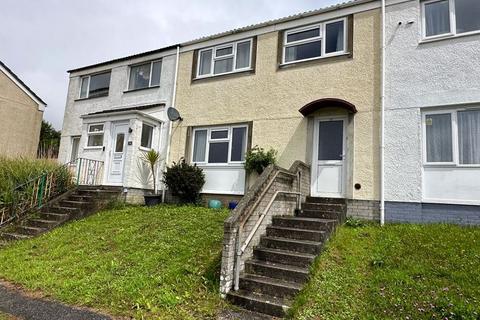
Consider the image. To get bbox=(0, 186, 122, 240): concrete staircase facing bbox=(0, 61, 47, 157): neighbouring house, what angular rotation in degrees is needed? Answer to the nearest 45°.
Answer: approximately 135° to its right

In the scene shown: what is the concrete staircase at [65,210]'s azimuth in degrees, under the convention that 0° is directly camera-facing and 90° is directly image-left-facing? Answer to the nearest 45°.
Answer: approximately 45°

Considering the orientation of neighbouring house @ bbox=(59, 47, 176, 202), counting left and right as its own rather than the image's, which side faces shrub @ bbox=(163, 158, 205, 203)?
left

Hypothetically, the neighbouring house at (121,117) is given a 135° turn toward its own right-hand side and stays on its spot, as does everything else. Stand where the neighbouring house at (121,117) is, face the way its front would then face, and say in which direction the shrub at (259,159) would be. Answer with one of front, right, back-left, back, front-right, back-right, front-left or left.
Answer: back-right

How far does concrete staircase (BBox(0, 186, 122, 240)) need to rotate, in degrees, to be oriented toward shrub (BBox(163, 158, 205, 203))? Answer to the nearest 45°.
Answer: approximately 135° to its left

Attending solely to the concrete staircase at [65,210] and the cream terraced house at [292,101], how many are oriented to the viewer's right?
0

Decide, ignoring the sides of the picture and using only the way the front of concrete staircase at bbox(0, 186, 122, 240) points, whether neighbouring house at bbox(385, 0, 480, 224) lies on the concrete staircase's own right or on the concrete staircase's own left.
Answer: on the concrete staircase's own left

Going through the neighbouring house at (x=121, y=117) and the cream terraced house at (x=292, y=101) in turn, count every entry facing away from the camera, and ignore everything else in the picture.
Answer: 0

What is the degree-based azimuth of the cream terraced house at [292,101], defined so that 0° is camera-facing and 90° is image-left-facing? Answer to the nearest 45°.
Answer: approximately 45°
